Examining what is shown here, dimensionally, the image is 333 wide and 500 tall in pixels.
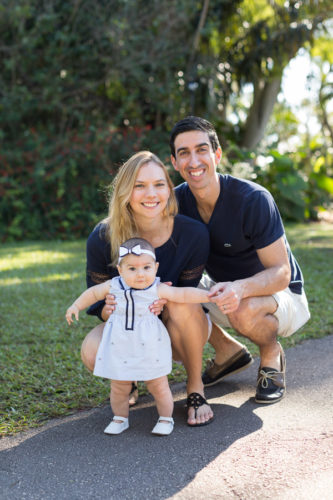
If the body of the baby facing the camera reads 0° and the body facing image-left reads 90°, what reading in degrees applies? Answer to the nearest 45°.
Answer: approximately 0°

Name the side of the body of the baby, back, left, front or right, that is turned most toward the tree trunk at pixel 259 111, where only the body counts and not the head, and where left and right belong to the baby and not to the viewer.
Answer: back

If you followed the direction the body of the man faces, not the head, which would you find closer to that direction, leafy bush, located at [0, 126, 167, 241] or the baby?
the baby

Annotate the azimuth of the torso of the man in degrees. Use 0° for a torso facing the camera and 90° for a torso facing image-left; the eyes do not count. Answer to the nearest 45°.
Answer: approximately 45°

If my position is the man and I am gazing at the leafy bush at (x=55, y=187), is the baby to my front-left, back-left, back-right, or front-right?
back-left

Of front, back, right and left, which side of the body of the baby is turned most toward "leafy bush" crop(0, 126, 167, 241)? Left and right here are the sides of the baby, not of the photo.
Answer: back

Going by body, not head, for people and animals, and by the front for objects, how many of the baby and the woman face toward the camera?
2

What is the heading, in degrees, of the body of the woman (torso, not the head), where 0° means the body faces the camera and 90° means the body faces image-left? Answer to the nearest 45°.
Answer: approximately 0°

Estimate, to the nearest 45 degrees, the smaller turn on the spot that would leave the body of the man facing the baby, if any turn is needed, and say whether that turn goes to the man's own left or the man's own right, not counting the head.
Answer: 0° — they already face them
